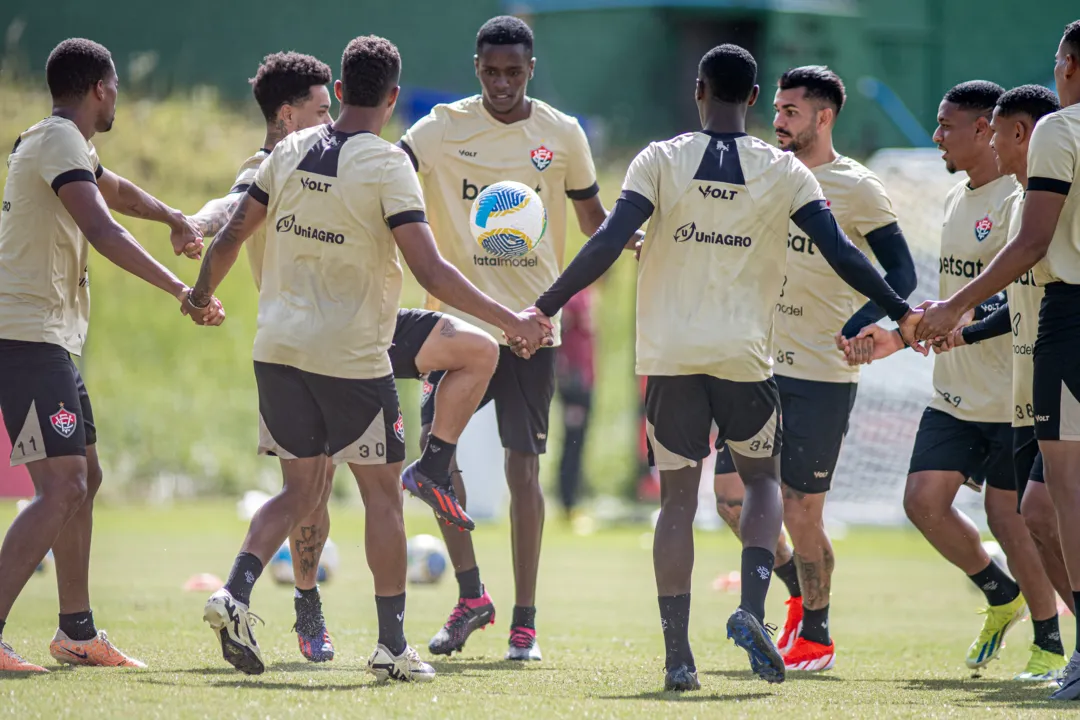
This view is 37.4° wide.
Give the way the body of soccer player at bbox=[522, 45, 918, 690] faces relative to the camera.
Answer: away from the camera

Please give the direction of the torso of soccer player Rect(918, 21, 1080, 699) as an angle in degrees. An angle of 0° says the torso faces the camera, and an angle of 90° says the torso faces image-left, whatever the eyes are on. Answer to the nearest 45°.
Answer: approximately 90°

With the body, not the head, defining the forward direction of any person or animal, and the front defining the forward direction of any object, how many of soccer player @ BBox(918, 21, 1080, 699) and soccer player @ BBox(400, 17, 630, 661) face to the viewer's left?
1

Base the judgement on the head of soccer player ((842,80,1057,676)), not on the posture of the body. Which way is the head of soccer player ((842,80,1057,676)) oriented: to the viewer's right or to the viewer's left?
to the viewer's left

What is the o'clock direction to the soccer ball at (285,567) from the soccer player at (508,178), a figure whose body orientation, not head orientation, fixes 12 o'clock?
The soccer ball is roughly at 5 o'clock from the soccer player.

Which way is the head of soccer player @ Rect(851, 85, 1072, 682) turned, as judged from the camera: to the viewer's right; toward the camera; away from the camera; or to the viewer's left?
to the viewer's left
